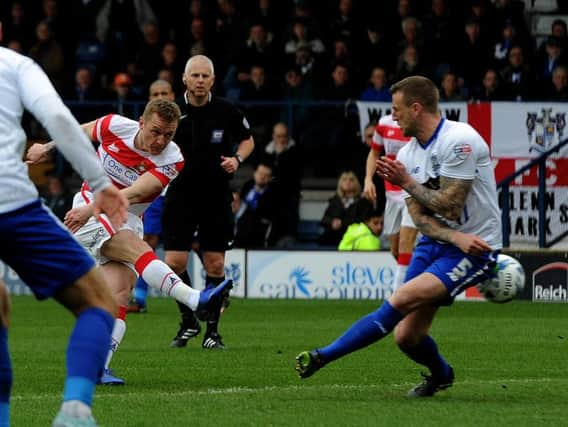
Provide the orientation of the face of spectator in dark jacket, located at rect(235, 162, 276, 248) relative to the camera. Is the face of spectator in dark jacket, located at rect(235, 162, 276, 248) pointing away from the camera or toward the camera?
toward the camera

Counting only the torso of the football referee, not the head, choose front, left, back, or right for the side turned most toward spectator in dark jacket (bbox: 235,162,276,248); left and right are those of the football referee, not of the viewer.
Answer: back

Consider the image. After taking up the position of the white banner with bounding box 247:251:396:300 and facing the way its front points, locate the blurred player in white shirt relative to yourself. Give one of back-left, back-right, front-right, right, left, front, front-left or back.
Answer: front

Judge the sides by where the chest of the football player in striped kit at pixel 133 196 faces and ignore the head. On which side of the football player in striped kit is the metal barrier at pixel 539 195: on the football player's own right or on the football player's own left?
on the football player's own left

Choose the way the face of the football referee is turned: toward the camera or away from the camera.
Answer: toward the camera

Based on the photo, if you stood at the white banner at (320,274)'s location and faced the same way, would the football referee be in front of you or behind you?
in front

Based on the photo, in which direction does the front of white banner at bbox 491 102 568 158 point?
toward the camera

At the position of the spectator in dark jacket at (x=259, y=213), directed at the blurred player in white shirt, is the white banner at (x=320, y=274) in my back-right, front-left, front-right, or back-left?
front-left

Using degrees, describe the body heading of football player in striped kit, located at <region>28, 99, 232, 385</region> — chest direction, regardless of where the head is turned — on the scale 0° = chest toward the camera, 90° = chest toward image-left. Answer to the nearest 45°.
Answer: approximately 315°

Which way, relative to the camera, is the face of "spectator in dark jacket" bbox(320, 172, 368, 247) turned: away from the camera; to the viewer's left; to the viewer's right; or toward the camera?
toward the camera

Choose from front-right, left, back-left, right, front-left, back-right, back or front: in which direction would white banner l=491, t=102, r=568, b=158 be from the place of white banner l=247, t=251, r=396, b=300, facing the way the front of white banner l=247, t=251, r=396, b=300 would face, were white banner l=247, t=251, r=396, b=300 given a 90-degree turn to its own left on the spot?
front

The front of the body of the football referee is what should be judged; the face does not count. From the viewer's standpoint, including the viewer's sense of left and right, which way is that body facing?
facing the viewer

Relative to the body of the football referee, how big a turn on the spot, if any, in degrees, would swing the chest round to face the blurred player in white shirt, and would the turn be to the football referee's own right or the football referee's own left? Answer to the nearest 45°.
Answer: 0° — they already face them
